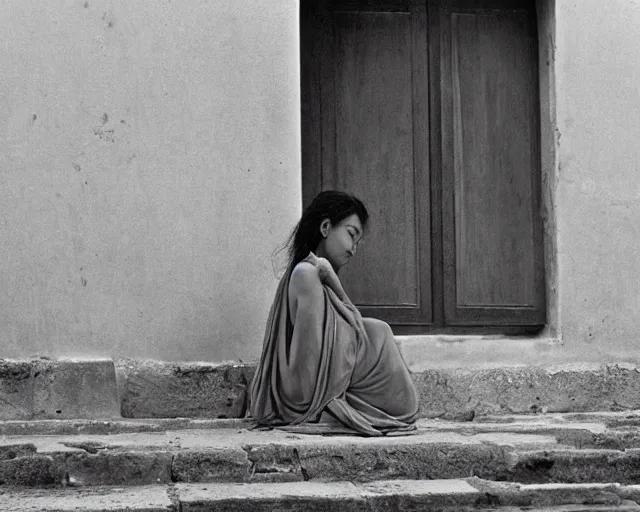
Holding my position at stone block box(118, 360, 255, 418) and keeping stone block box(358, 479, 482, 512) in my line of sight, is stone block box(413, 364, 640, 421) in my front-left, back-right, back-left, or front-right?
front-left

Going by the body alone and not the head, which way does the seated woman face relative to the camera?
to the viewer's right

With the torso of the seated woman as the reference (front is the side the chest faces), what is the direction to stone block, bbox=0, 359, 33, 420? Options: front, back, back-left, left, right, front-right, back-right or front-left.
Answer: back

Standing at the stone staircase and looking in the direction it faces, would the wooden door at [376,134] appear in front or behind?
behind

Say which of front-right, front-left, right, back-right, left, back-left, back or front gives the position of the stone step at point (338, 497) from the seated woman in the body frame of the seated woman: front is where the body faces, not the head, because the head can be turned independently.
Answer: right

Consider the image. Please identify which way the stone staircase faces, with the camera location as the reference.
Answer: facing the viewer

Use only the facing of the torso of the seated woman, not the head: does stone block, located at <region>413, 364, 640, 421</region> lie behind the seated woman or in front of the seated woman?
in front

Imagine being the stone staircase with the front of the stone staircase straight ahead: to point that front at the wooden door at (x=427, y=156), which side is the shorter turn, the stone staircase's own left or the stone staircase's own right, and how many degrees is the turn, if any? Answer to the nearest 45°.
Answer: approximately 180°

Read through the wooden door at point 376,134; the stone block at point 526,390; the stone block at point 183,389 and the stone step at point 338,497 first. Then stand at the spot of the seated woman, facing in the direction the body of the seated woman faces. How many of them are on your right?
1

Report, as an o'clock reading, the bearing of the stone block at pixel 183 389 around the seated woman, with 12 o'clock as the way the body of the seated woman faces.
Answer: The stone block is roughly at 7 o'clock from the seated woman.

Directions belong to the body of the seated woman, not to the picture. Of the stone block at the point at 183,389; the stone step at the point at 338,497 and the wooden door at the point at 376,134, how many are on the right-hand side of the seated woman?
1

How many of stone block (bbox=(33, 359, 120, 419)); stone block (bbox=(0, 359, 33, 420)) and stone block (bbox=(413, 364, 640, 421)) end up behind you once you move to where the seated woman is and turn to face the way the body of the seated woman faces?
2

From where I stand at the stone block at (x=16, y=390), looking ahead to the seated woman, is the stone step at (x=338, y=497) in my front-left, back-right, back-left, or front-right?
front-right
